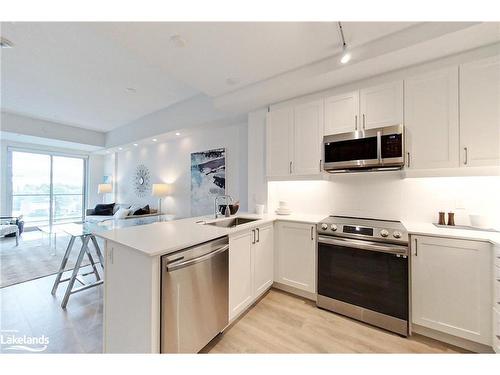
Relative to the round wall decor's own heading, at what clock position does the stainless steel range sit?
The stainless steel range is roughly at 10 o'clock from the round wall decor.

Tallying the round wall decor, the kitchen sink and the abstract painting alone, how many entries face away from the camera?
0

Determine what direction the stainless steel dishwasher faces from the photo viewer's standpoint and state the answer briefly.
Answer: facing the viewer and to the right of the viewer

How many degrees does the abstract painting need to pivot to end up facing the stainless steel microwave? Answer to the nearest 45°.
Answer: approximately 90° to its left

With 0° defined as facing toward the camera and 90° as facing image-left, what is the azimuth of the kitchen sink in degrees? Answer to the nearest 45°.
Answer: approximately 315°

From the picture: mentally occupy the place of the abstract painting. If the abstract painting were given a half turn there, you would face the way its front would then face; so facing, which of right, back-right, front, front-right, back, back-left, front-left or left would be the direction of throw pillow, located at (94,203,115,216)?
left

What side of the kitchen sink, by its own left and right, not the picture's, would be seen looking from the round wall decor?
back

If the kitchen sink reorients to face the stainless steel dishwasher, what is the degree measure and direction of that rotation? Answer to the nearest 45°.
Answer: approximately 45° to its right

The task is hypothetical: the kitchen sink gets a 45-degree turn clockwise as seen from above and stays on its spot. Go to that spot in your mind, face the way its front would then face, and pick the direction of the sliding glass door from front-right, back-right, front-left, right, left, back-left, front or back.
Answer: back-right

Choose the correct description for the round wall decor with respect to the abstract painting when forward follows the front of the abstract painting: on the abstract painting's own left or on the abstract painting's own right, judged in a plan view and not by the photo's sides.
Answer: on the abstract painting's own right

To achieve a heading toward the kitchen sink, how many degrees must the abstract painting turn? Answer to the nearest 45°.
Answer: approximately 45° to its left

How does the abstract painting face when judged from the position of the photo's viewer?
facing the viewer and to the left of the viewer

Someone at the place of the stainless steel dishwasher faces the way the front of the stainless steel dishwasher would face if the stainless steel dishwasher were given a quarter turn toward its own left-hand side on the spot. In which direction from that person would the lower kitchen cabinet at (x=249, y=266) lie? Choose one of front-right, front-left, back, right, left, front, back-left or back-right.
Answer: front
